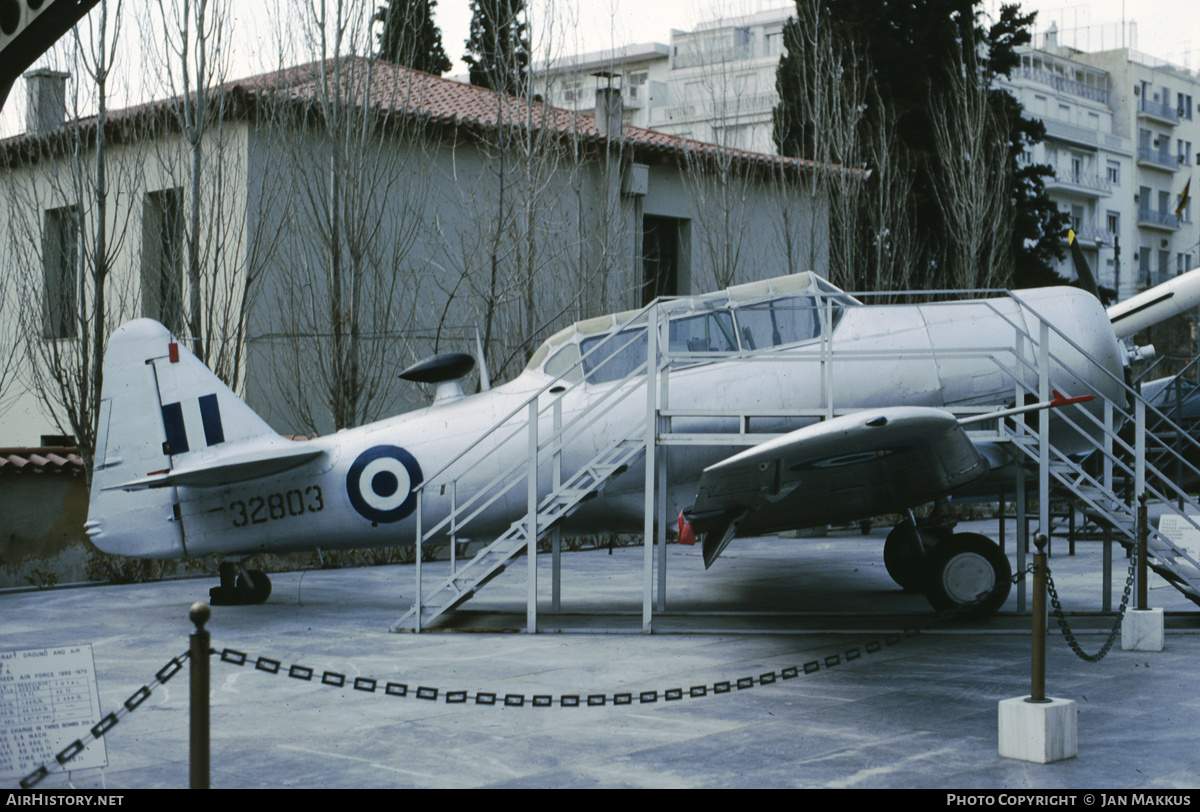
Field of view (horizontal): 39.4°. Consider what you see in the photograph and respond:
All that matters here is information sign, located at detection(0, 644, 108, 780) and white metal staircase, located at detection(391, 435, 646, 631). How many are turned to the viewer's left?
1

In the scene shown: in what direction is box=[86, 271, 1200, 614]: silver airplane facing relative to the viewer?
to the viewer's right

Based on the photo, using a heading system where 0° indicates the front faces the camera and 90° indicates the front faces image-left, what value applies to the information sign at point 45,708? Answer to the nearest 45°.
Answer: approximately 0°

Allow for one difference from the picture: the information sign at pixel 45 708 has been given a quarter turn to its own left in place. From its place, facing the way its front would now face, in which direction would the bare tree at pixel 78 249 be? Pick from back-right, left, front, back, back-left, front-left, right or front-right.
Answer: left

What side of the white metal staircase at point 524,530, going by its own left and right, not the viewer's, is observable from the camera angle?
left

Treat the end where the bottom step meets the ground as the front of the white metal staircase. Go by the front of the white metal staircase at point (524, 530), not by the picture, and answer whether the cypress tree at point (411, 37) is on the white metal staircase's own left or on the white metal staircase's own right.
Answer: on the white metal staircase's own right

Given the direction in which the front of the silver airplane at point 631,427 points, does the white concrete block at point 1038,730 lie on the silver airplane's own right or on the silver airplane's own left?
on the silver airplane's own right

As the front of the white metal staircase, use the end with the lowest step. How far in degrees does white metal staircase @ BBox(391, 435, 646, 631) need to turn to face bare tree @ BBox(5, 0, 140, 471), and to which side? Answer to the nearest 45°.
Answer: approximately 45° to its right

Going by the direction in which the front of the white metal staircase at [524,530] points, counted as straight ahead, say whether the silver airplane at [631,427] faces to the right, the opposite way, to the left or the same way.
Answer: the opposite way

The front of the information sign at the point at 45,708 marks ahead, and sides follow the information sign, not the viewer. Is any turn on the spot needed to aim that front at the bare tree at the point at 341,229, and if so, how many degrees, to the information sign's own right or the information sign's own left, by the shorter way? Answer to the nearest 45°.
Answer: approximately 180°
